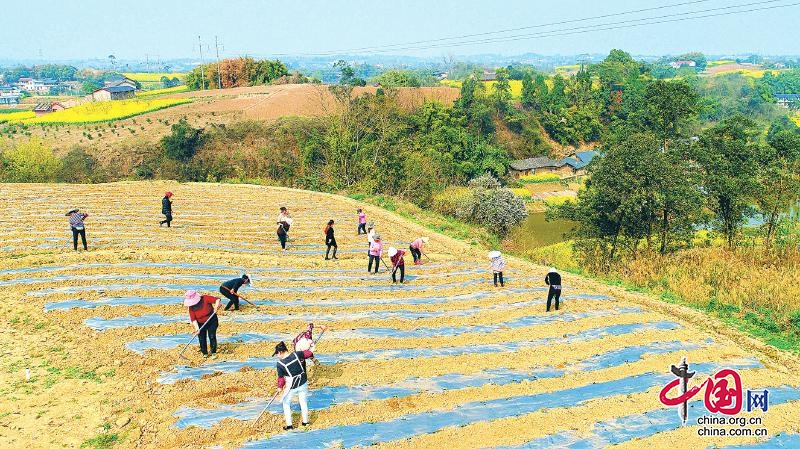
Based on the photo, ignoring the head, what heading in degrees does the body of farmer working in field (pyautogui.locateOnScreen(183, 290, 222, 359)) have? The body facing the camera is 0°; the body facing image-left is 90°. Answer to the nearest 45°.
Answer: approximately 45°

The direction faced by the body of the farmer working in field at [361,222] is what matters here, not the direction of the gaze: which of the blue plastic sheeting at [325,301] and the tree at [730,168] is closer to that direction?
the blue plastic sheeting

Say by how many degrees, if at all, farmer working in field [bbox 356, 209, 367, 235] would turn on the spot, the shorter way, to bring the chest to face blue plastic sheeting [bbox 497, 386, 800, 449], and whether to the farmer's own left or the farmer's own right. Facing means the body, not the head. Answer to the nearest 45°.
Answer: approximately 45° to the farmer's own left

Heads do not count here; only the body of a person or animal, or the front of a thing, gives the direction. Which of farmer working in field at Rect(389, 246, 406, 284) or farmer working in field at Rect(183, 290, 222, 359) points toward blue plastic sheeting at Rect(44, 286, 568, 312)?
farmer working in field at Rect(389, 246, 406, 284)

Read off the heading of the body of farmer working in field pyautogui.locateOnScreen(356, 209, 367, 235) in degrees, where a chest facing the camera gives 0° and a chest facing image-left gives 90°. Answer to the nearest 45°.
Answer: approximately 45°

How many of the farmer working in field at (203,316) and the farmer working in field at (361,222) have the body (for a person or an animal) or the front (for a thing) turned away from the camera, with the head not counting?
0

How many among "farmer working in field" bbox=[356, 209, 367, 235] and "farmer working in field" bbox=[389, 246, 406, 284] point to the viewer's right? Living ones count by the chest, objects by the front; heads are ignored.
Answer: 0
